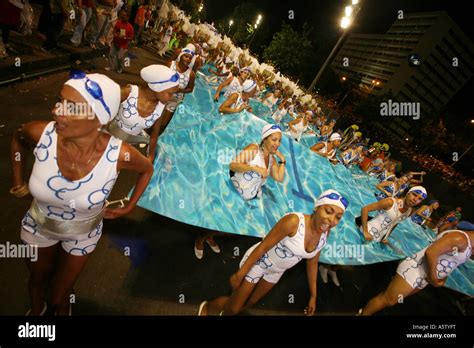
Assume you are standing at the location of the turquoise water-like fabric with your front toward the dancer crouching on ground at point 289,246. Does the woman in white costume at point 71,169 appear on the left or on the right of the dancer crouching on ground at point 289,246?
right

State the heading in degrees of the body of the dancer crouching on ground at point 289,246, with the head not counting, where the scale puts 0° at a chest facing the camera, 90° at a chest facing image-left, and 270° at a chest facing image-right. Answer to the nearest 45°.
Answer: approximately 315°

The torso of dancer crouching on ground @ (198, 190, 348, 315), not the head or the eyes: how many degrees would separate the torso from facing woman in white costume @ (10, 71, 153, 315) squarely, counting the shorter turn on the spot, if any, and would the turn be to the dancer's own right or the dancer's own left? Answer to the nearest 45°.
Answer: approximately 90° to the dancer's own right

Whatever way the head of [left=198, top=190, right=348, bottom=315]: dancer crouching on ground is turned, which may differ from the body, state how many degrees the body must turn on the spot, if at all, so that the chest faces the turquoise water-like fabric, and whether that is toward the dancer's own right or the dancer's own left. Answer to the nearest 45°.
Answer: approximately 180°

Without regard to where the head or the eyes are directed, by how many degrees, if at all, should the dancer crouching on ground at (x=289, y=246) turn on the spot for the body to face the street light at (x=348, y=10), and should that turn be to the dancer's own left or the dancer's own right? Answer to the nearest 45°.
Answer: approximately 135° to the dancer's own left

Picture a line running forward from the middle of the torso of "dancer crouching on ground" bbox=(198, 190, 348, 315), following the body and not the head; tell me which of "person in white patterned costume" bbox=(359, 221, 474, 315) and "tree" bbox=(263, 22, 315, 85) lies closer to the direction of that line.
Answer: the person in white patterned costume

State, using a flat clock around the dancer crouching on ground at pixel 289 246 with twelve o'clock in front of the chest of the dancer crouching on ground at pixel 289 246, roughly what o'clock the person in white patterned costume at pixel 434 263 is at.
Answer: the person in white patterned costume at pixel 434 263 is roughly at 9 o'clock from the dancer crouching on ground at pixel 289 246.

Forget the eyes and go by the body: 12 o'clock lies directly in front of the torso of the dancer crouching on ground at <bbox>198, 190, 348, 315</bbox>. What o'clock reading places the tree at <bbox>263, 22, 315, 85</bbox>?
The tree is roughly at 7 o'clock from the dancer crouching on ground.
